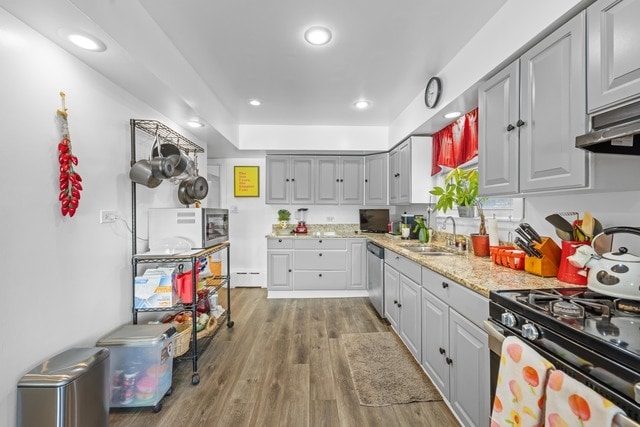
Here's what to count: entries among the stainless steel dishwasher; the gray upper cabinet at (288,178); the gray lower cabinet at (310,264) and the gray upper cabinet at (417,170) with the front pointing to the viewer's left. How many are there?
2

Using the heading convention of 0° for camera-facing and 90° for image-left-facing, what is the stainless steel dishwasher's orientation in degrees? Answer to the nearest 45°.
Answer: approximately 90°

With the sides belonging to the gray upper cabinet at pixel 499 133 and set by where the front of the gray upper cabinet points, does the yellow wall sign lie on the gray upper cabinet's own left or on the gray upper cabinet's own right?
on the gray upper cabinet's own right

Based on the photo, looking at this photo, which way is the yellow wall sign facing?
toward the camera

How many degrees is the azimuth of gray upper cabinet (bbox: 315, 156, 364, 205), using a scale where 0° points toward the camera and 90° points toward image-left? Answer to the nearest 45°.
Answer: approximately 0°

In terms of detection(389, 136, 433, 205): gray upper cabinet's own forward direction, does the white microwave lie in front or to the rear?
in front

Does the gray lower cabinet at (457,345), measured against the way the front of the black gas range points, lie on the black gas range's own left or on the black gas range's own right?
on the black gas range's own right

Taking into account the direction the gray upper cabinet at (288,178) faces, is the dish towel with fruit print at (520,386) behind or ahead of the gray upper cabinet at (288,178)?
ahead

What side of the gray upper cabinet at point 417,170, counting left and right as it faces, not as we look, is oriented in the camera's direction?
left

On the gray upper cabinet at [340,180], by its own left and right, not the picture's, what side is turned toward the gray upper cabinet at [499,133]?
front

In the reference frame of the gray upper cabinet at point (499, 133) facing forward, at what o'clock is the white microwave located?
The white microwave is roughly at 1 o'clock from the gray upper cabinet.

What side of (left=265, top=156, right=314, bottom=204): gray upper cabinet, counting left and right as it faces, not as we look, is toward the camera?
front

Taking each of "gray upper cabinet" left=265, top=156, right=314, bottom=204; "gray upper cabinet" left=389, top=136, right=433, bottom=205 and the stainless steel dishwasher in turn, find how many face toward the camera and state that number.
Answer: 1

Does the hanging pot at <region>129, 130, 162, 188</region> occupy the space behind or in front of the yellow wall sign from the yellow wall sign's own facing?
in front

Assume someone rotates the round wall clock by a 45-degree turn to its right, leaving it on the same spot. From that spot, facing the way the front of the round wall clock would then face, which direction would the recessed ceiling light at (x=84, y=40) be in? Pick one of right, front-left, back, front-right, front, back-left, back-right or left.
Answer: front-left

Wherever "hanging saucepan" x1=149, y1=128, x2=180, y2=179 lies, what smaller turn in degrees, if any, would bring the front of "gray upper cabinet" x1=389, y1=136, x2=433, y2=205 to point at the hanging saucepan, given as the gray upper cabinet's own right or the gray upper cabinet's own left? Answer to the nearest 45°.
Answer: approximately 45° to the gray upper cabinet's own left

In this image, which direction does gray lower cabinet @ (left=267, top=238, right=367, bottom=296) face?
toward the camera
